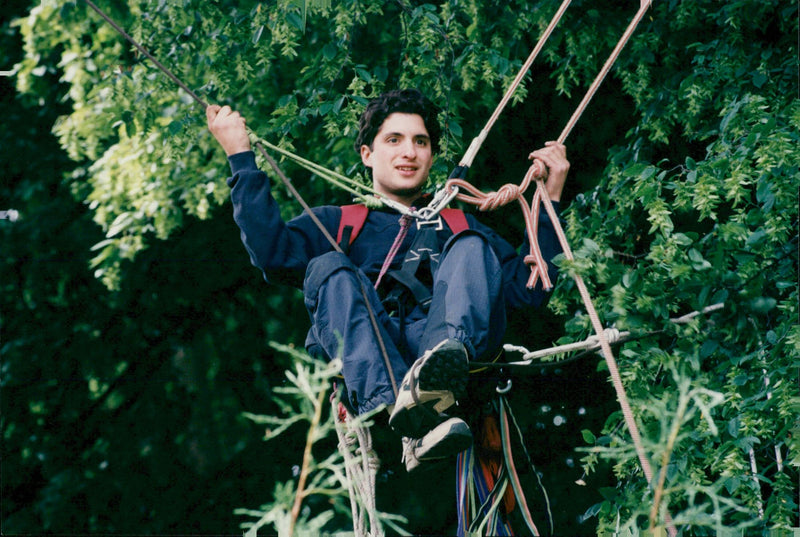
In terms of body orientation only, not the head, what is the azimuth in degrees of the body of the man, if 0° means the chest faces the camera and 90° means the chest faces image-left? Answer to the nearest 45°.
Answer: approximately 0°
